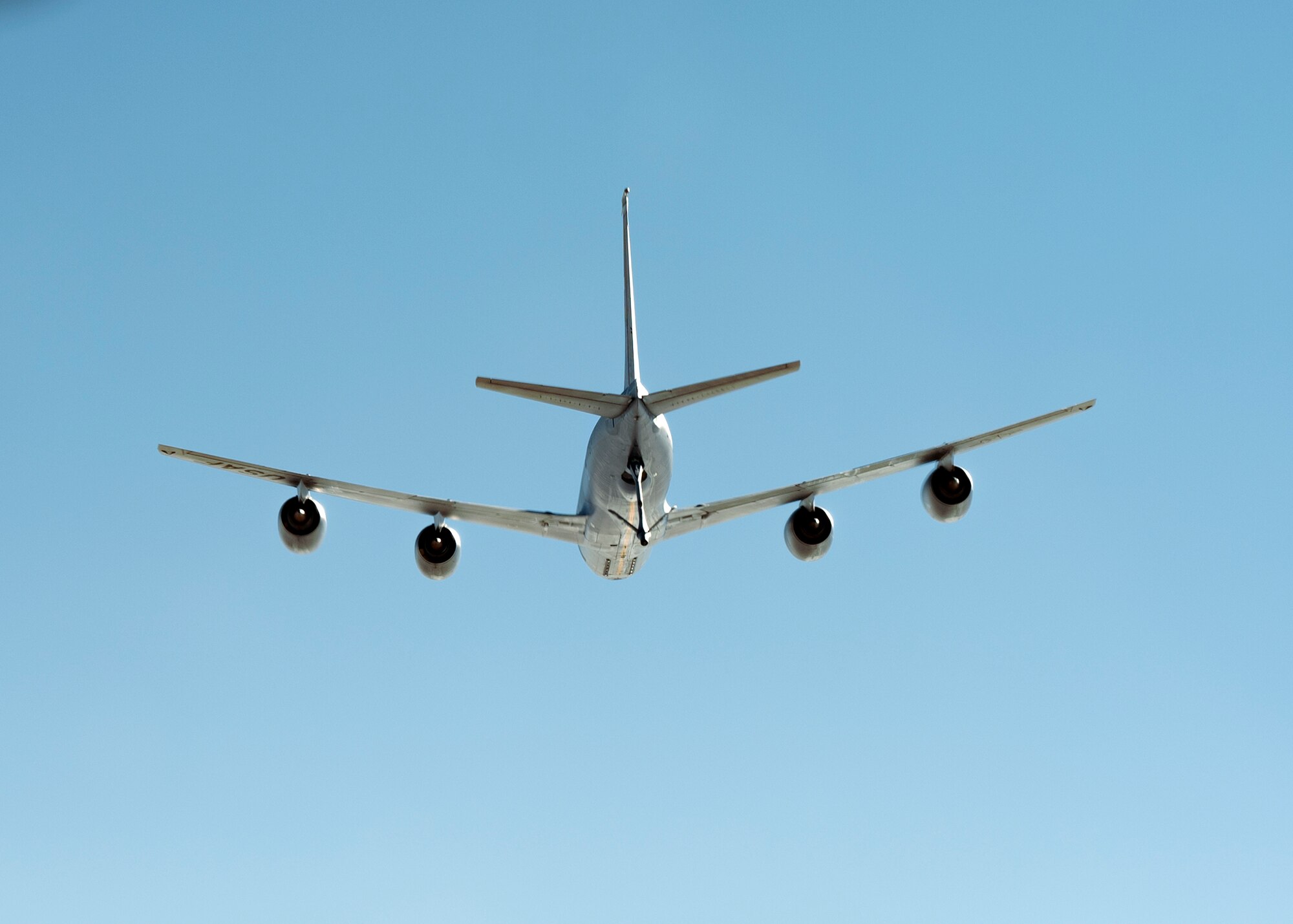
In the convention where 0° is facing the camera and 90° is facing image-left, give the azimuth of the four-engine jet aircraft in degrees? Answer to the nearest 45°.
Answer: approximately 180°
